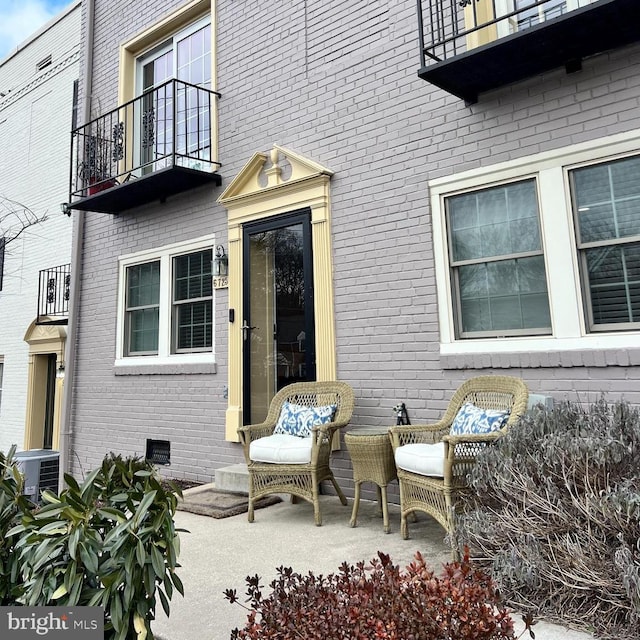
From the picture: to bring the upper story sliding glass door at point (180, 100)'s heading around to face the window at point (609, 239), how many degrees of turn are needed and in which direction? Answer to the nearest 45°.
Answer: approximately 90° to its left

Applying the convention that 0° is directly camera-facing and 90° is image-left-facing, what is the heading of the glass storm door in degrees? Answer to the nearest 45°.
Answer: approximately 45°

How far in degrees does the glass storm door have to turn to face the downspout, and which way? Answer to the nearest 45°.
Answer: approximately 90° to its right

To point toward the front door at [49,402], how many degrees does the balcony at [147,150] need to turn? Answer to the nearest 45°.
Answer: approximately 90° to its right

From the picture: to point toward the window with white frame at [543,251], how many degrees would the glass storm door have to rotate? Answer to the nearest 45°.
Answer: approximately 90° to its left

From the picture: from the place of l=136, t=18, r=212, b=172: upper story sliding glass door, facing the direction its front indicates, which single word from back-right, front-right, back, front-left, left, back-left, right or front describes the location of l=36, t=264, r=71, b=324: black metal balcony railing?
right

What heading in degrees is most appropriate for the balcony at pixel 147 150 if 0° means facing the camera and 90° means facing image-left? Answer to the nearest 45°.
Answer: approximately 45°

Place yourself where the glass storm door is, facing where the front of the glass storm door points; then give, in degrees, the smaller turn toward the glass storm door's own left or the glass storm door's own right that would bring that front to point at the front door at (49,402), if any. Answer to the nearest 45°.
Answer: approximately 90° to the glass storm door's own right

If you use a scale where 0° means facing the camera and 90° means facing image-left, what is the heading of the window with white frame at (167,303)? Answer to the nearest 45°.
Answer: approximately 45°

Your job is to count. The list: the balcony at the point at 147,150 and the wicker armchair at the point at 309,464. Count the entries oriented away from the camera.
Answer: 0
